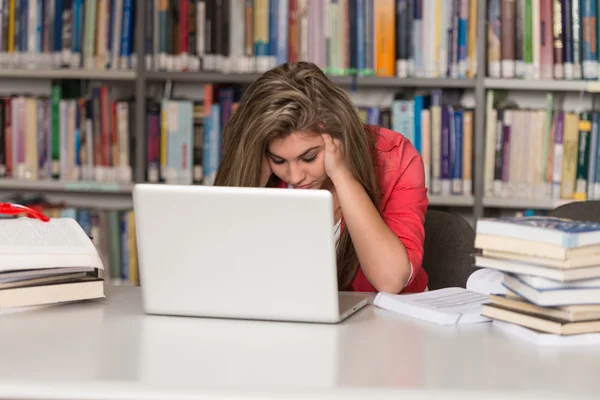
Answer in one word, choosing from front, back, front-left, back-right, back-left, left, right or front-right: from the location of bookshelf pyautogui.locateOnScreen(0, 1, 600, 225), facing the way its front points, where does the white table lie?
front

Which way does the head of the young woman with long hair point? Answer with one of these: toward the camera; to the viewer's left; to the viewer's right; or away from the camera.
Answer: toward the camera

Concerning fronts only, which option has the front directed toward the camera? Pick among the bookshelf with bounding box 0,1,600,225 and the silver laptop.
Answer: the bookshelf

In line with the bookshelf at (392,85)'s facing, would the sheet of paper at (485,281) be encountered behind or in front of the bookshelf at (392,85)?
in front

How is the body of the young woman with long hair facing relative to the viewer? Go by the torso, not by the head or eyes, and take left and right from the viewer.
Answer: facing the viewer and to the left of the viewer

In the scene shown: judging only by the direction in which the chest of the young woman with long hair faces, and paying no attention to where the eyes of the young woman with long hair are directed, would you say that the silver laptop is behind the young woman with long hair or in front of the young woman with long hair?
in front

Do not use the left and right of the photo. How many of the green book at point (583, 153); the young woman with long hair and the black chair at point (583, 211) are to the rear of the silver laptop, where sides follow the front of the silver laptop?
0

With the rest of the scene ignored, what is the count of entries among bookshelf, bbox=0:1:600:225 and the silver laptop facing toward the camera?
1

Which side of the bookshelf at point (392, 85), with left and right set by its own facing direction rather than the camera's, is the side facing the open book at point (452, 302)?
front

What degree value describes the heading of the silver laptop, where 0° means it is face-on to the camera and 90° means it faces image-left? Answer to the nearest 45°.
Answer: approximately 225°

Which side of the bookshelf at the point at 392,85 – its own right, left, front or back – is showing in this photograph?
front

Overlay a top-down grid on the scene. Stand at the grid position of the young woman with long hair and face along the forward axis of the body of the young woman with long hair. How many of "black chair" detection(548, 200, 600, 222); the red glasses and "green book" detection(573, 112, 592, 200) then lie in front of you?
1

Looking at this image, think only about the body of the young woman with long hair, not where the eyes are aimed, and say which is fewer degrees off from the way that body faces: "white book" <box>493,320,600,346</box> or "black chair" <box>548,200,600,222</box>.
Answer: the white book

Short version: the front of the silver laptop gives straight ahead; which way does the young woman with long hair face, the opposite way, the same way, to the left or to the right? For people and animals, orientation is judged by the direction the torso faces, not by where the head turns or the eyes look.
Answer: the opposite way
